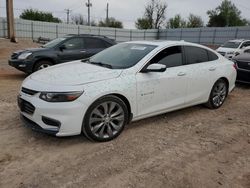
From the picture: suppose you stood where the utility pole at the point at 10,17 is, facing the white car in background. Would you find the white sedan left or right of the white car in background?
right

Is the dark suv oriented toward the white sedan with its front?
no

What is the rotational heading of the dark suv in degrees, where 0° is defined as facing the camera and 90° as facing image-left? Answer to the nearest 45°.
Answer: approximately 45°

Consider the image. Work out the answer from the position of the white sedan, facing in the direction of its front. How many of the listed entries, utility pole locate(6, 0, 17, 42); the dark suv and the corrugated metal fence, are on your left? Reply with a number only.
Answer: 0

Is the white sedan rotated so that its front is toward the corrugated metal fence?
no

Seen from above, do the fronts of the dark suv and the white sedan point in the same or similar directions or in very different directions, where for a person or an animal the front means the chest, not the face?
same or similar directions

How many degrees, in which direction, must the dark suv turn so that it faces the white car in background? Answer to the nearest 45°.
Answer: approximately 180°

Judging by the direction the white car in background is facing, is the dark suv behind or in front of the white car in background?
in front

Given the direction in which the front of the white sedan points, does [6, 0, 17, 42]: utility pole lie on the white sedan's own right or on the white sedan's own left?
on the white sedan's own right

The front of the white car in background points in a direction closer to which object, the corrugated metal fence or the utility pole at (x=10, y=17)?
the utility pole

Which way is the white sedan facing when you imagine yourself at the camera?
facing the viewer and to the left of the viewer

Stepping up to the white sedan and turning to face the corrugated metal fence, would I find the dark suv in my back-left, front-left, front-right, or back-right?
front-left

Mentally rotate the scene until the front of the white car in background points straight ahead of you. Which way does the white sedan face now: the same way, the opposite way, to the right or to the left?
the same way

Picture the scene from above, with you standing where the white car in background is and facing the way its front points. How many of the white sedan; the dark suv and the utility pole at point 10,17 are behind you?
0

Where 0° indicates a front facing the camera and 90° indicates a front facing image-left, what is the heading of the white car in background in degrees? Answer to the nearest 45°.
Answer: approximately 45°

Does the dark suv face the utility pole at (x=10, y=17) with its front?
no

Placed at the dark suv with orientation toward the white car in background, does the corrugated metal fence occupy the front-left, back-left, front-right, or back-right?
front-left
